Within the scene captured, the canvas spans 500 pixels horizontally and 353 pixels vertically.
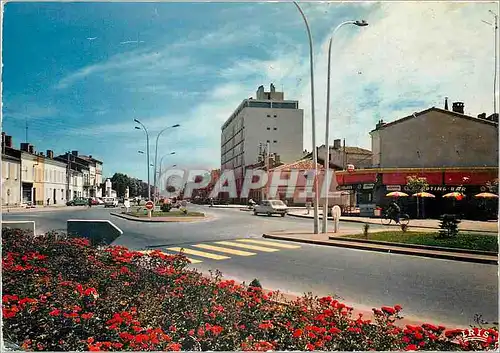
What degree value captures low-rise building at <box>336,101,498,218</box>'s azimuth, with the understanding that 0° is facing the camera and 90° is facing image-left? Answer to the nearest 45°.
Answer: approximately 0°

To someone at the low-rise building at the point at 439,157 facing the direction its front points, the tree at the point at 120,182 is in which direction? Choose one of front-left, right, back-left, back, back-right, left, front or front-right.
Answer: right

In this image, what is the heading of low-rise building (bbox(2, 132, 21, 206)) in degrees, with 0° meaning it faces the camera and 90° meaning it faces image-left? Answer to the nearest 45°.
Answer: approximately 315°

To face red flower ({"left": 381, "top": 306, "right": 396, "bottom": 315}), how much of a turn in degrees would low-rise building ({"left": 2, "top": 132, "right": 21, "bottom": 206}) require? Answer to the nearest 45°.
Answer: approximately 90° to its right

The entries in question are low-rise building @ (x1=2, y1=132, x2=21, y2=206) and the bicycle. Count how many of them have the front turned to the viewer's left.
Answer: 1

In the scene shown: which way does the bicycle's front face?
to the viewer's left

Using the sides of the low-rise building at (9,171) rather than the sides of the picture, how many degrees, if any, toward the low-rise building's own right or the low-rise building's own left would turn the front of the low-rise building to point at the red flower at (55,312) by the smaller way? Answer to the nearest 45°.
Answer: approximately 45° to the low-rise building's own right

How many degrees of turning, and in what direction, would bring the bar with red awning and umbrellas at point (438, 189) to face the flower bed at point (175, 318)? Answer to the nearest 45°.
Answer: approximately 45° to its right
